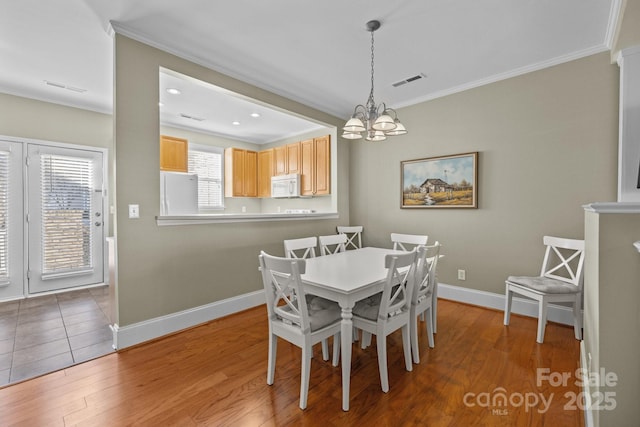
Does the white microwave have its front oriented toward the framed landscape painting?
no

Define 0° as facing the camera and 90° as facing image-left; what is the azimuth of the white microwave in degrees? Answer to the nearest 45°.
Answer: approximately 45°

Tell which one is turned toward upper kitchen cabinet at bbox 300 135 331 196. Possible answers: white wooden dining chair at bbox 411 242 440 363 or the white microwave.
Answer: the white wooden dining chair

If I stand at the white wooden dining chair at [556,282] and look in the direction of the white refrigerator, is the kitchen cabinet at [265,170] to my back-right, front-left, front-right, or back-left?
front-right

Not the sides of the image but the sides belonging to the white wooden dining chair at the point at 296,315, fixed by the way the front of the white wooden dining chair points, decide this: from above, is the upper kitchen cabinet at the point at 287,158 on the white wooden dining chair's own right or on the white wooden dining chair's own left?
on the white wooden dining chair's own left

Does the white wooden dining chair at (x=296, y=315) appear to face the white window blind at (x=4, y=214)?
no

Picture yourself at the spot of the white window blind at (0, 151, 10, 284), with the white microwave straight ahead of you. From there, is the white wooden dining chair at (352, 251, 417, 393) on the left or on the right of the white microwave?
right

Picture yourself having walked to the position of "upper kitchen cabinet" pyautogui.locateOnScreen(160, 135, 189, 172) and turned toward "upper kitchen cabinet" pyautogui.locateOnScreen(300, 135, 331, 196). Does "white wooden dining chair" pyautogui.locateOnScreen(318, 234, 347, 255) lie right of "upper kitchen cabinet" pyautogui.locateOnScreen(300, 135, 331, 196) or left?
right

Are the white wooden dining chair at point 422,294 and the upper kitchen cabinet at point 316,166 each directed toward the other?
no

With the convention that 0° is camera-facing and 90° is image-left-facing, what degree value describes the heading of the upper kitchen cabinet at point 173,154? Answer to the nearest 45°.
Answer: approximately 315°

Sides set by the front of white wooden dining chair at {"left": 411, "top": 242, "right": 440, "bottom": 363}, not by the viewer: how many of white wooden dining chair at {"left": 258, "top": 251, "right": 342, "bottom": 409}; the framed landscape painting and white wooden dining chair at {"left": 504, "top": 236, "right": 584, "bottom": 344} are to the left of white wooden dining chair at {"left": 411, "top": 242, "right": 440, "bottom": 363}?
1

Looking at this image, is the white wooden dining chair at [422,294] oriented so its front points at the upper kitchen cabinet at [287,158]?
yes

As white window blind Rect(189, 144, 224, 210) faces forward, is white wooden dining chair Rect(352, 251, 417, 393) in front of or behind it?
in front

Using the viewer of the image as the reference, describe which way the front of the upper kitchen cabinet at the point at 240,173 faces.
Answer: facing the viewer and to the right of the viewer

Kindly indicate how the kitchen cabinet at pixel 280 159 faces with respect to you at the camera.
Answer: facing the viewer and to the left of the viewer

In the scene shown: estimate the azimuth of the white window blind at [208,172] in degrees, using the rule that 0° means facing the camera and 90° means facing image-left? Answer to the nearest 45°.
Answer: approximately 315°

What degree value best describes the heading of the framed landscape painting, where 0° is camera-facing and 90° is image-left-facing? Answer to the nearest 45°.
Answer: approximately 45°

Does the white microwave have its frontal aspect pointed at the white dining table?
no

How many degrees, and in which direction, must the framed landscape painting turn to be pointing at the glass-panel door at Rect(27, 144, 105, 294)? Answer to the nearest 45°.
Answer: approximately 45° to its right
